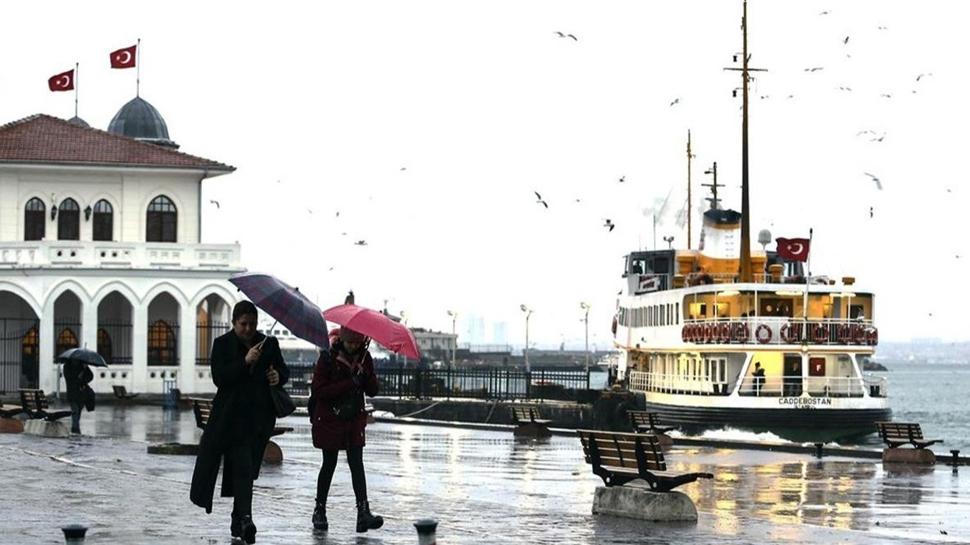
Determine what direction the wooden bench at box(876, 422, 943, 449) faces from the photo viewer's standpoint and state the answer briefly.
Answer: facing away from the viewer and to the right of the viewer

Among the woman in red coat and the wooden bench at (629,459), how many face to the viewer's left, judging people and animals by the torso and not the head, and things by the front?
0

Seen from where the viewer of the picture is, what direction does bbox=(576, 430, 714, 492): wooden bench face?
facing away from the viewer and to the right of the viewer

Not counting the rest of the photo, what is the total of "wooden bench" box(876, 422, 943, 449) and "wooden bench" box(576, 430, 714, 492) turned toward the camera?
0

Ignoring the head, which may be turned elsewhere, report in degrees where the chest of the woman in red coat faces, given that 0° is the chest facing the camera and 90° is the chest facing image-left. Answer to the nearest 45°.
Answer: approximately 315°

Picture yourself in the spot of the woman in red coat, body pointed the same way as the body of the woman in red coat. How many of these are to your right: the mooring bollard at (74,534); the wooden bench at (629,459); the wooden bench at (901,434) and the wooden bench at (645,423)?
1

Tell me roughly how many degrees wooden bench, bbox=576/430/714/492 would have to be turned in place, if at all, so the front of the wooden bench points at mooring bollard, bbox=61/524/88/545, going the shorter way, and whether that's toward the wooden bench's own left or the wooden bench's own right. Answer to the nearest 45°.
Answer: approximately 180°

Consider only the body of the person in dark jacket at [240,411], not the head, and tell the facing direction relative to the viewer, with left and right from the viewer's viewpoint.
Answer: facing the viewer and to the right of the viewer

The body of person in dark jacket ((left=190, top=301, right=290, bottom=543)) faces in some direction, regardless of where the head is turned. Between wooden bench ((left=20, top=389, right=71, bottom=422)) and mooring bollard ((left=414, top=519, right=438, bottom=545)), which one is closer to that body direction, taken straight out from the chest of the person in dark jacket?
the mooring bollard

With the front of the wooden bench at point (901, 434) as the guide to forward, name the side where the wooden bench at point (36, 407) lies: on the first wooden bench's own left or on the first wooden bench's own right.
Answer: on the first wooden bench's own left
